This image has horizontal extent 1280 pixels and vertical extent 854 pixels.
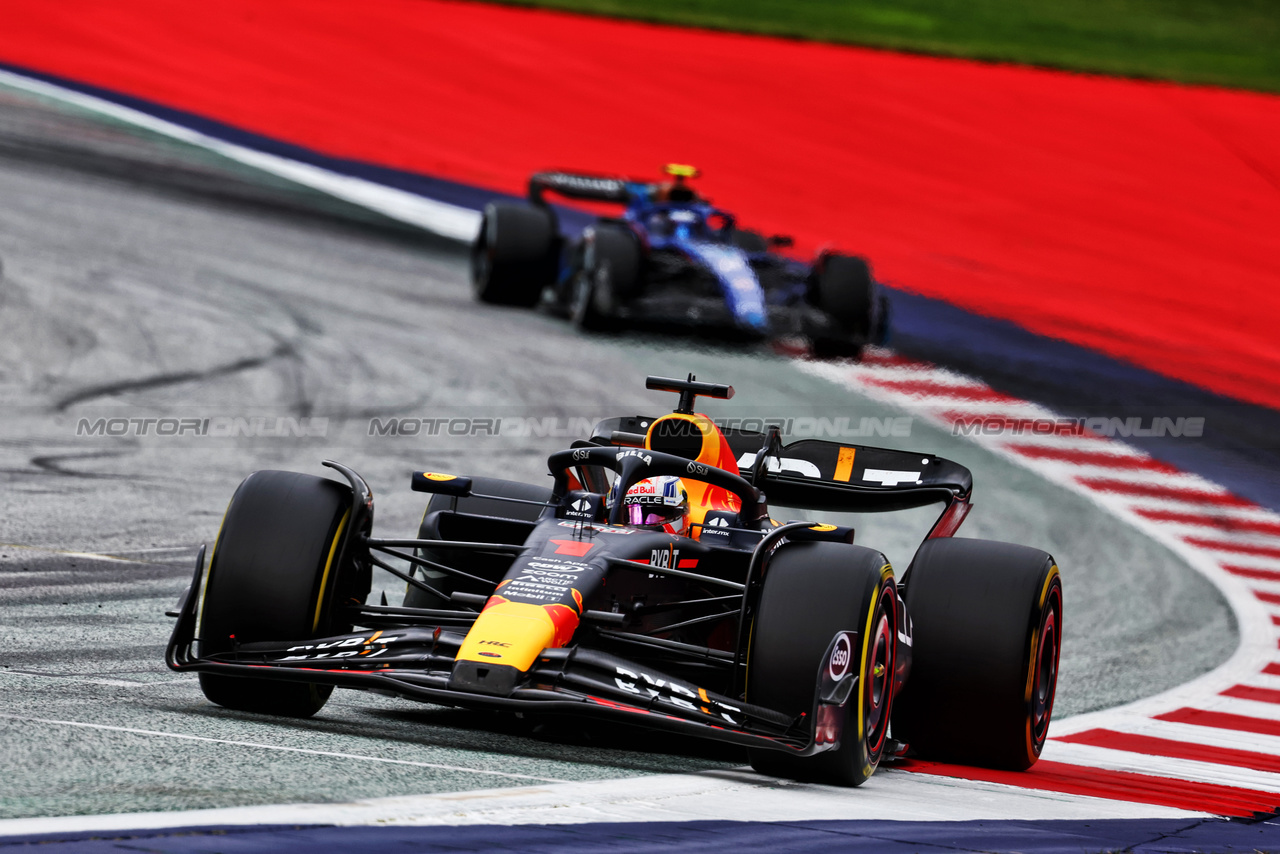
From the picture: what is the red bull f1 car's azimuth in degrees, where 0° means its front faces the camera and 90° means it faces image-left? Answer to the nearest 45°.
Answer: approximately 0°

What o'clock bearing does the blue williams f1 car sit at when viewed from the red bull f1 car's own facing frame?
The blue williams f1 car is roughly at 6 o'clock from the red bull f1 car.
